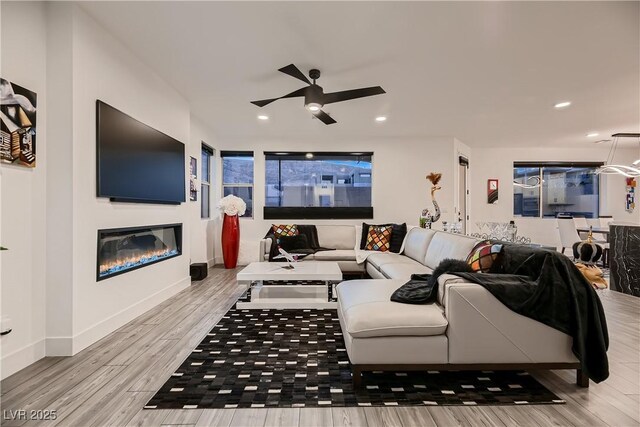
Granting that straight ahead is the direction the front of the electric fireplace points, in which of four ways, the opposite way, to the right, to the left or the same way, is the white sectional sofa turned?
the opposite way

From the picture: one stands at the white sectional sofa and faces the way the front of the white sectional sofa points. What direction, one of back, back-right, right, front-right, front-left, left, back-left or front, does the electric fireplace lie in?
front

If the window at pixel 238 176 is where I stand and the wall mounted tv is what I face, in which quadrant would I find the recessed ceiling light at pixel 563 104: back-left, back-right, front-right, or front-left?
front-left

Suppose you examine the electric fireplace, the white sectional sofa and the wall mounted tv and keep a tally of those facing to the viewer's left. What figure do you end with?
1

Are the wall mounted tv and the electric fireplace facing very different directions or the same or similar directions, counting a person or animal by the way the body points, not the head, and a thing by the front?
same or similar directions

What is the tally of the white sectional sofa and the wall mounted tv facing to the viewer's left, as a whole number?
1

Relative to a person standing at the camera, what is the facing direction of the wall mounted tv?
facing the viewer and to the right of the viewer

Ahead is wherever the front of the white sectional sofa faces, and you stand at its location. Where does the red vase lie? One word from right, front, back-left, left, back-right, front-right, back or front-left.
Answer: front-right

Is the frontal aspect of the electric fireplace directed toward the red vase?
no

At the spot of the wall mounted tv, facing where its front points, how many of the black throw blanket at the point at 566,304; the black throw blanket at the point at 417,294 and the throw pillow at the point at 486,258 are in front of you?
3

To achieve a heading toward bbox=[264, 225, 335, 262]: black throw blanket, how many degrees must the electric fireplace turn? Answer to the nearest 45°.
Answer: approximately 45° to its left

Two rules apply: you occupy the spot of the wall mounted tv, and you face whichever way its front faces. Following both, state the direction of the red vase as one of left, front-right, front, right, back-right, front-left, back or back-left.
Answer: left

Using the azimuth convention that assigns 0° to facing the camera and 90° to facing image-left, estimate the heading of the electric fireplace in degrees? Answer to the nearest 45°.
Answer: approximately 315°

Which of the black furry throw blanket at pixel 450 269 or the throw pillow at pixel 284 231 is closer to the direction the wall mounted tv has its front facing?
the black furry throw blanket

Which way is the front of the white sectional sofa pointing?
to the viewer's left

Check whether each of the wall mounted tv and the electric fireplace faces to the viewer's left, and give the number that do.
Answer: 0

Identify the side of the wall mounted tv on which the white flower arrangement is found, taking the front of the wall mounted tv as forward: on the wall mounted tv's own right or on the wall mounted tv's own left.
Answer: on the wall mounted tv's own left

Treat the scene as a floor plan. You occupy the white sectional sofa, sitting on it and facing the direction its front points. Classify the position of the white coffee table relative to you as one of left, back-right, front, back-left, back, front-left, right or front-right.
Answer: front-right
